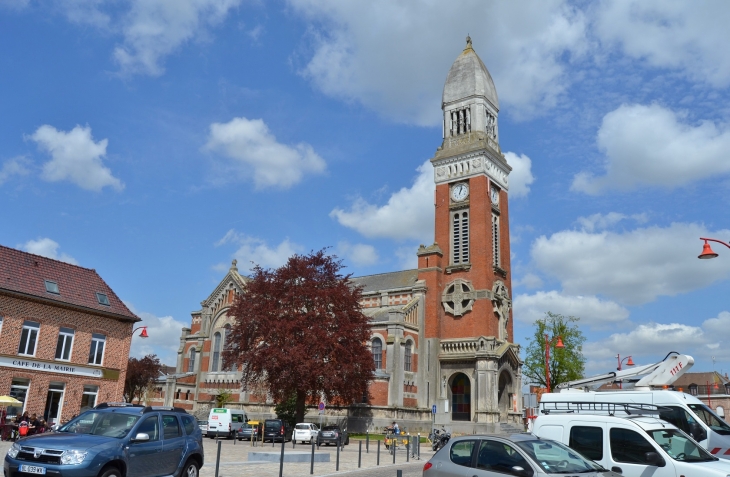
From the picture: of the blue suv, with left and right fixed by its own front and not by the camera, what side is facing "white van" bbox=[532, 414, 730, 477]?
left

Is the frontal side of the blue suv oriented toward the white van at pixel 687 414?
no

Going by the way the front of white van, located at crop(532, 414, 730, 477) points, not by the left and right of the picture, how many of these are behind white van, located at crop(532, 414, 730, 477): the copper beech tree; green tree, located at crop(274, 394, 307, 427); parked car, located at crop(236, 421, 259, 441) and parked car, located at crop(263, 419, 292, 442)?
4

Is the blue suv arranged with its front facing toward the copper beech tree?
no

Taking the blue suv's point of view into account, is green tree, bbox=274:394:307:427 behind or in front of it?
behind

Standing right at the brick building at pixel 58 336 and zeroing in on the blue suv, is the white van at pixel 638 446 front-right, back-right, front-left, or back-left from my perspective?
front-left

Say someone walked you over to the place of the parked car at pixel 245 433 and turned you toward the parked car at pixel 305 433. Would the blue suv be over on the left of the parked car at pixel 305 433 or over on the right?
right

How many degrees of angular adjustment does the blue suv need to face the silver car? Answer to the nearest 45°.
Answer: approximately 90° to its left

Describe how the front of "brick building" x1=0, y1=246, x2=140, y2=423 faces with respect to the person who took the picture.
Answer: facing the viewer and to the right of the viewer

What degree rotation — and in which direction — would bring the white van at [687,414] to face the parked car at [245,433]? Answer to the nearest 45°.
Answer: approximately 180°

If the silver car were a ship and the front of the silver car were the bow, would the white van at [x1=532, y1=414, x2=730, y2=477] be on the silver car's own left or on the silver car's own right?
on the silver car's own left

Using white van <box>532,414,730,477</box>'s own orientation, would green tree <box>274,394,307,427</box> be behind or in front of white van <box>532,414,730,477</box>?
behind

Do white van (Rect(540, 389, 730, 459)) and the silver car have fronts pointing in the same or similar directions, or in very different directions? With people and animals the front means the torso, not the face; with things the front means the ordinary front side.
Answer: same or similar directions

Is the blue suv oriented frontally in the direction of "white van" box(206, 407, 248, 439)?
no

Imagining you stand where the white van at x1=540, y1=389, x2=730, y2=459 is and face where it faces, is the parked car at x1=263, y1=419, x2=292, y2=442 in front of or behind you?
behind

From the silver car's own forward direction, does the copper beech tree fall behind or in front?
behind

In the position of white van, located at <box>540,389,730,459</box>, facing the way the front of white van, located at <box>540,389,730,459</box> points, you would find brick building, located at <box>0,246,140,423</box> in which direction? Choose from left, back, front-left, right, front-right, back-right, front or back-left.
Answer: back-right

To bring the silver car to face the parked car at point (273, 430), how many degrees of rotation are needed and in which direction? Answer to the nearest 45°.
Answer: approximately 180°

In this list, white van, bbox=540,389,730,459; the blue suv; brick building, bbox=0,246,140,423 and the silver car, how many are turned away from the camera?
0
